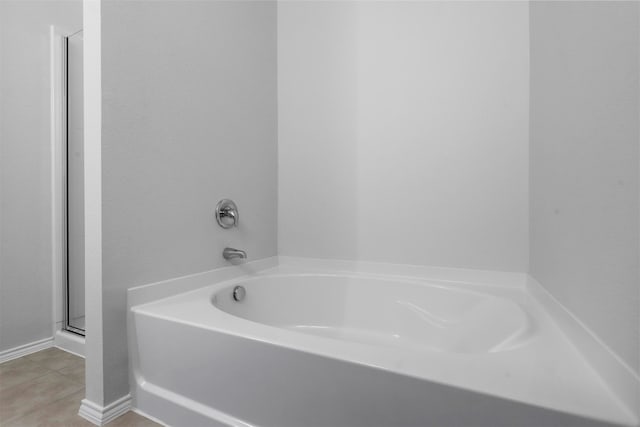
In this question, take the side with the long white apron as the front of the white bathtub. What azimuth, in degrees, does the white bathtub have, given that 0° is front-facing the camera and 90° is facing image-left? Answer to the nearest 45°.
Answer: approximately 45°

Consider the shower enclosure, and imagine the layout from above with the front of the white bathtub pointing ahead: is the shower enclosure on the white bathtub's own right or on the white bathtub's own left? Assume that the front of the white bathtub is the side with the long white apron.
on the white bathtub's own right
